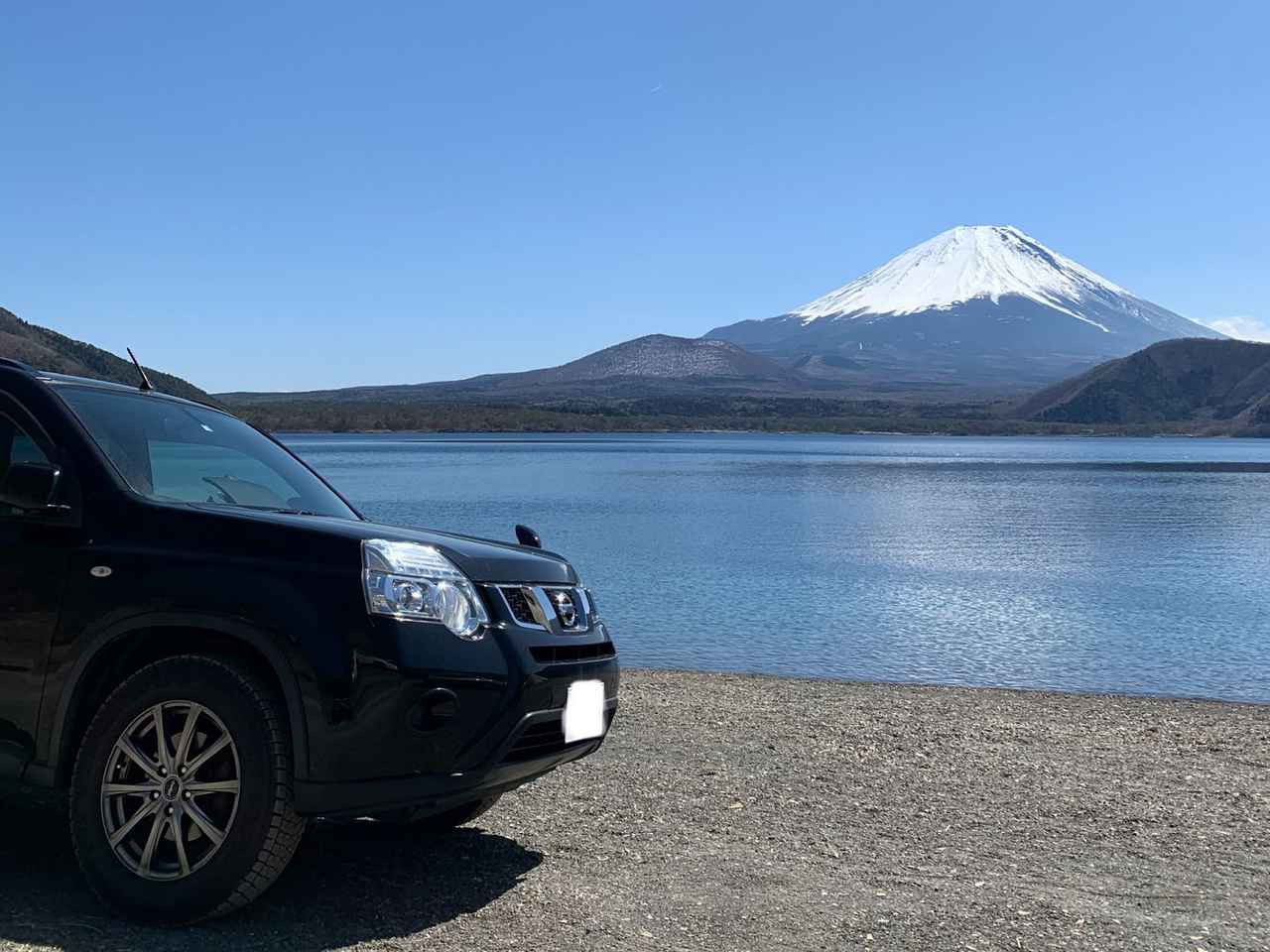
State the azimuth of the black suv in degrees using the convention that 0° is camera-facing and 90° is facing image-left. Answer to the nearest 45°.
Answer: approximately 315°
